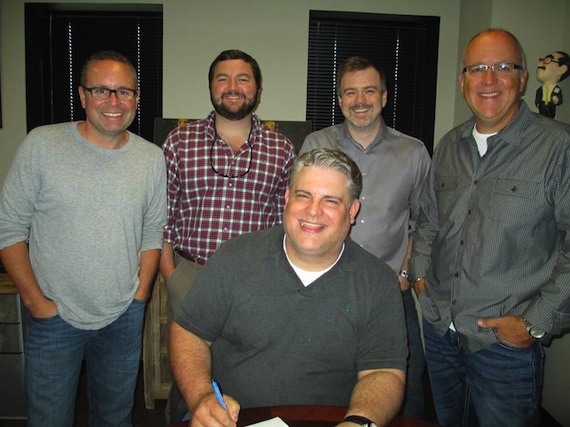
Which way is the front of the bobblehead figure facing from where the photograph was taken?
facing the viewer and to the left of the viewer

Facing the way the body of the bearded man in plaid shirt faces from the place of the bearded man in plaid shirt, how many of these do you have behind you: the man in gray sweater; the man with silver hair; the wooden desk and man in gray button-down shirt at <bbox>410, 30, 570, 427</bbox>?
0

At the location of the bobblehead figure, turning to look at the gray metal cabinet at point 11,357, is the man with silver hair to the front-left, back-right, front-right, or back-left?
front-left

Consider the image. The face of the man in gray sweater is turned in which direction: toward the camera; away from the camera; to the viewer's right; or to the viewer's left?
toward the camera

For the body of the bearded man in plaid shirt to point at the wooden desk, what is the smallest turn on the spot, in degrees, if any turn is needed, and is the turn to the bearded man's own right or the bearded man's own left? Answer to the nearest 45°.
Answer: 0° — they already face it

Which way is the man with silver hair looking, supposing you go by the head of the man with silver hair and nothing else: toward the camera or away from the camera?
toward the camera

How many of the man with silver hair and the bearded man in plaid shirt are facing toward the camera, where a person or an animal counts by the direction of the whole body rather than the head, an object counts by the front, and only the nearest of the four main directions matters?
2

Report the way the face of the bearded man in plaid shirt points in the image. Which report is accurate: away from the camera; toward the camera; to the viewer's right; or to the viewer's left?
toward the camera

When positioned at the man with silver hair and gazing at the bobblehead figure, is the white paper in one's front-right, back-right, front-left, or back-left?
back-right

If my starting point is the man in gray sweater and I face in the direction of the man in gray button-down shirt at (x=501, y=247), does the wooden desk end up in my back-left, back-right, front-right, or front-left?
front-right

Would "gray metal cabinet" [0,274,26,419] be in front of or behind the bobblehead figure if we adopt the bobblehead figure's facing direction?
in front

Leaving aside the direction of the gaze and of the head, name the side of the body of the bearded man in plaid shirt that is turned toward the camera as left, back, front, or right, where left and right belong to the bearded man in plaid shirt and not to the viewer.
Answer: front
